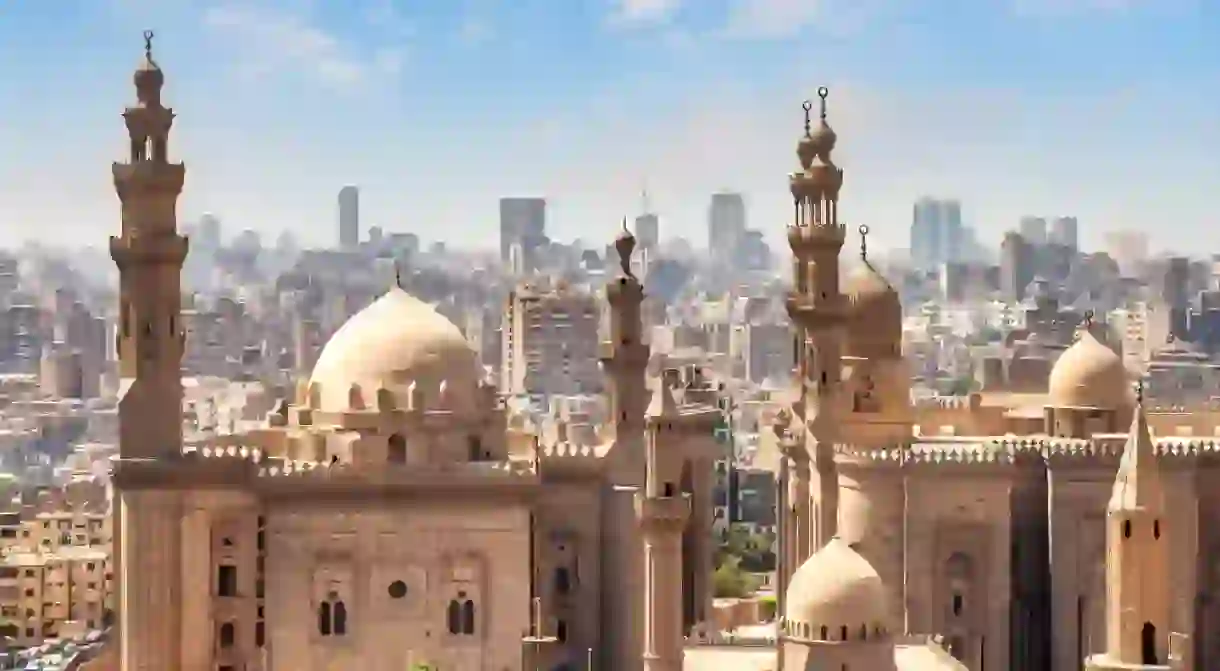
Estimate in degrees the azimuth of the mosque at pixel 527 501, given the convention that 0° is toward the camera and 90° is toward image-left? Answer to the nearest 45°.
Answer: approximately 0°
